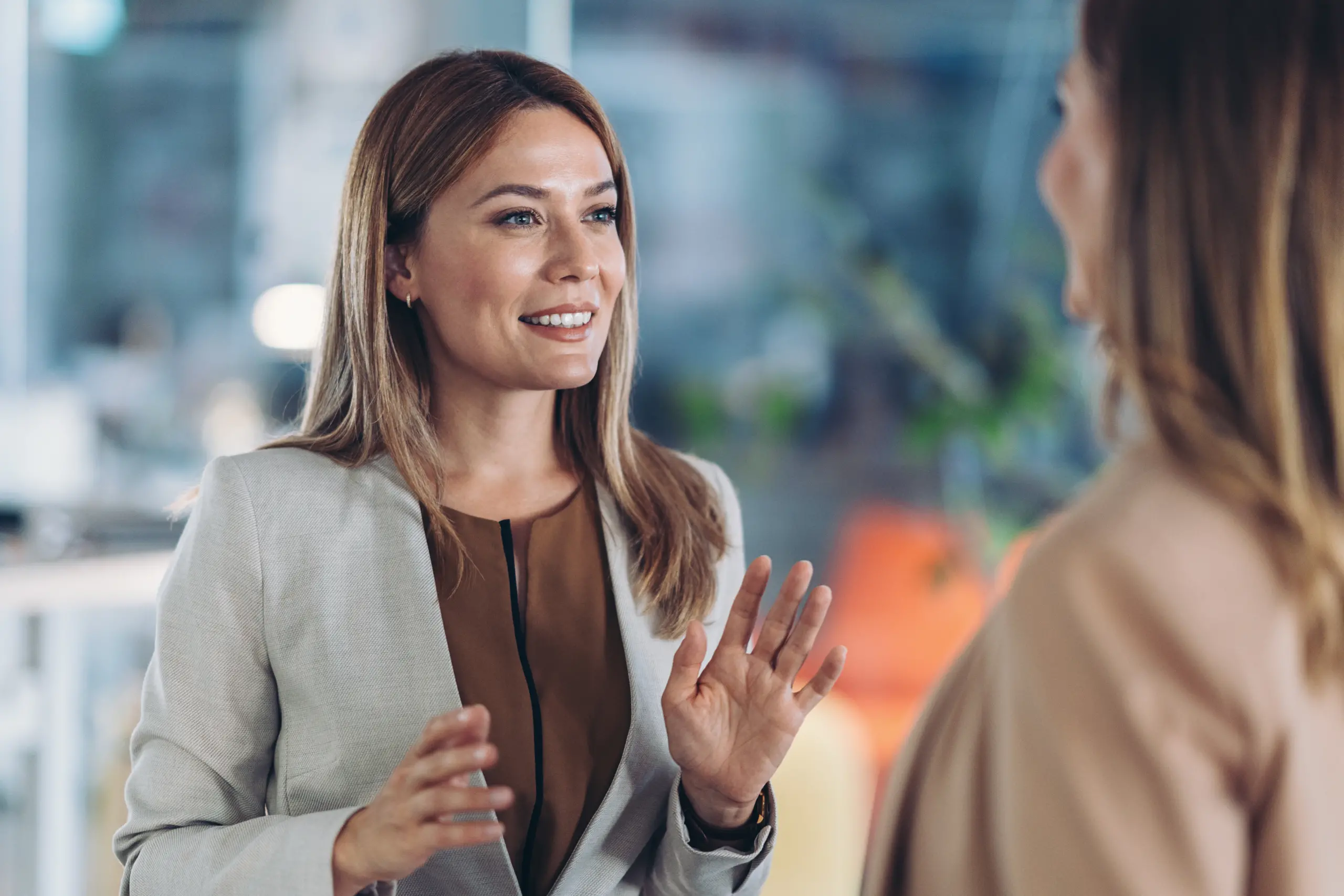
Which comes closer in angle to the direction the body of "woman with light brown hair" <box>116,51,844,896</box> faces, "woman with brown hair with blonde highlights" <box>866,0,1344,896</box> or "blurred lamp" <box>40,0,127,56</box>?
the woman with brown hair with blonde highlights

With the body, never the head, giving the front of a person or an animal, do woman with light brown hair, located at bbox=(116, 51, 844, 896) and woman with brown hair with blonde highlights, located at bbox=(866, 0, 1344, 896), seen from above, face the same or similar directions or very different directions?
very different directions

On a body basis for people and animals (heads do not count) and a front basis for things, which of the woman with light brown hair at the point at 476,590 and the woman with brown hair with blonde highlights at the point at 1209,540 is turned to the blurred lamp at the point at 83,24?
the woman with brown hair with blonde highlights at the point at 1209,540

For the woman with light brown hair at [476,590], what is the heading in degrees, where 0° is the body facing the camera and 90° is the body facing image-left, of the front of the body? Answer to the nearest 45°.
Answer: approximately 315°

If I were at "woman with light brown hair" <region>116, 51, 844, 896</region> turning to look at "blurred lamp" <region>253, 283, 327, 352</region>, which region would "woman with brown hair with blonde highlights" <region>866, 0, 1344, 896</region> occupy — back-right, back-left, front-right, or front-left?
back-right

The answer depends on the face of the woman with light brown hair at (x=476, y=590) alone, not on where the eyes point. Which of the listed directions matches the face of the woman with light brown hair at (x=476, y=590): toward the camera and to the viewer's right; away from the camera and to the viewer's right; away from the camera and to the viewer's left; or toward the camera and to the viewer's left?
toward the camera and to the viewer's right

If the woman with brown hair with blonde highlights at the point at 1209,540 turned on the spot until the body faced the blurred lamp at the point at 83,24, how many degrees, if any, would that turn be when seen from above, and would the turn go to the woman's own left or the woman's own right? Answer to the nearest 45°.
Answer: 0° — they already face it

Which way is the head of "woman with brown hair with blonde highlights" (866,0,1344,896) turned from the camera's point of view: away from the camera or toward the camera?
away from the camera

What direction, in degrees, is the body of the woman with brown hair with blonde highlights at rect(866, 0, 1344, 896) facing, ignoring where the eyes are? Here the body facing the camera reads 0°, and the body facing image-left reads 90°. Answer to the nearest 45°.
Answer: approximately 135°

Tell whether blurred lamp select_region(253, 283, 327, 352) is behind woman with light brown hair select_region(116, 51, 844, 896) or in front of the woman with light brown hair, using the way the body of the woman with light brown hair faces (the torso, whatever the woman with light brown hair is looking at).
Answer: behind
